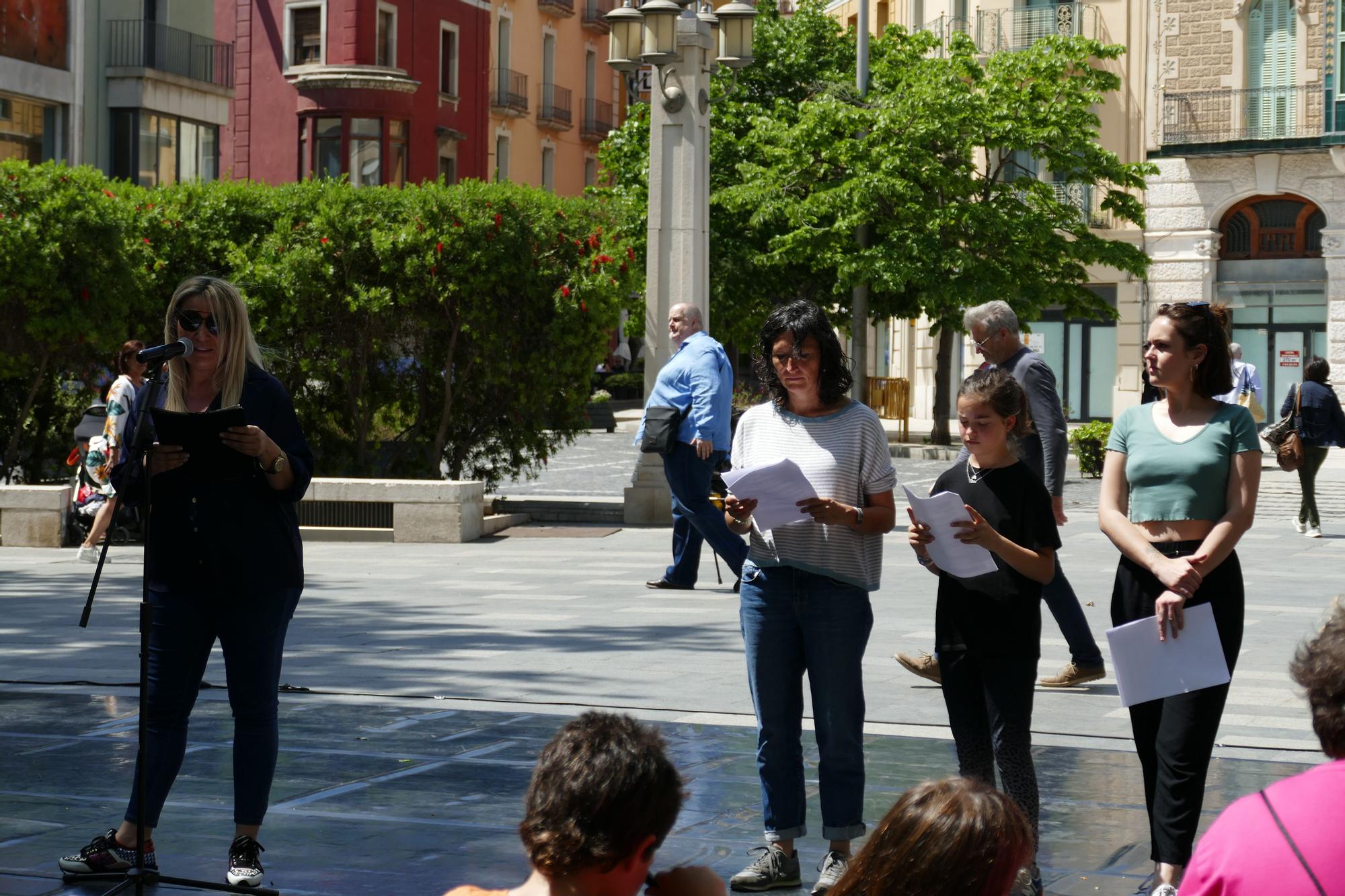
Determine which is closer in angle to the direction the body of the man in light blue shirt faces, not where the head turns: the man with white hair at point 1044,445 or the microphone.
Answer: the microphone

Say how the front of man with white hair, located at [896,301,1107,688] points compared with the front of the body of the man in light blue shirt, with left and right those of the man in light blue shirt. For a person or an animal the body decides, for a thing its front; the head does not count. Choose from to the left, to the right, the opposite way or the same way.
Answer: the same way

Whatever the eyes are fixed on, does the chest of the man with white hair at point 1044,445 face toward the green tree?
no

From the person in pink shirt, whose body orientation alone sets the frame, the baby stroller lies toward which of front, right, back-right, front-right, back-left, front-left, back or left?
front-left

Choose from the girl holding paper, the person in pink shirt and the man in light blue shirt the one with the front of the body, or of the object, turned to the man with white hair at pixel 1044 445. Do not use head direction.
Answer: the person in pink shirt

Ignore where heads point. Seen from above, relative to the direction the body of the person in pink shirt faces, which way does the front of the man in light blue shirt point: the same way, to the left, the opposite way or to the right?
to the left

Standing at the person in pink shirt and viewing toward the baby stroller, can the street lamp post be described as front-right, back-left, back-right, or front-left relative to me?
front-right

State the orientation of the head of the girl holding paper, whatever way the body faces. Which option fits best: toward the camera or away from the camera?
toward the camera

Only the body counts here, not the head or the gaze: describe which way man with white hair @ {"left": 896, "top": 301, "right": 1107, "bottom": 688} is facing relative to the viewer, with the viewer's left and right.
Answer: facing to the left of the viewer

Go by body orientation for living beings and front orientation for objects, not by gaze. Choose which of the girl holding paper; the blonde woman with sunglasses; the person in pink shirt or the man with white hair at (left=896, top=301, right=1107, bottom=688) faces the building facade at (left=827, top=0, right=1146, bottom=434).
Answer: the person in pink shirt

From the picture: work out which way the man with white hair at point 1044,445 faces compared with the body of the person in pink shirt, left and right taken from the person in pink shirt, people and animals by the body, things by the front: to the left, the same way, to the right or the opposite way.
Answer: to the left

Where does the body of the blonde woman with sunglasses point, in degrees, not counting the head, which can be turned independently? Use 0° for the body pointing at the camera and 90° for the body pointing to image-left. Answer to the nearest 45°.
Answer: approximately 45°

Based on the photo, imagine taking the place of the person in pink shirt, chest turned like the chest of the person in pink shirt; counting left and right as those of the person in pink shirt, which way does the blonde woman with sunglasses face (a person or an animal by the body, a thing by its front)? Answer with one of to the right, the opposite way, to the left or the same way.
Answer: the opposite way

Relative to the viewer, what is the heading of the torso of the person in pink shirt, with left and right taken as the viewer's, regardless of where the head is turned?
facing away from the viewer

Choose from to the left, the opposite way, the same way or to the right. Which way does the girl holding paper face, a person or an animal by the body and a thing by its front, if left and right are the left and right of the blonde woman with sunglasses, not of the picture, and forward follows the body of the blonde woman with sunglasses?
the same way

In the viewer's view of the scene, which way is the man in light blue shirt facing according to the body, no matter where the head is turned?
to the viewer's left

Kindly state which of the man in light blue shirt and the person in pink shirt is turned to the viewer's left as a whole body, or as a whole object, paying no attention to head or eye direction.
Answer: the man in light blue shirt

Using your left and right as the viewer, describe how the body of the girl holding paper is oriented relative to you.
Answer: facing the viewer and to the left of the viewer
